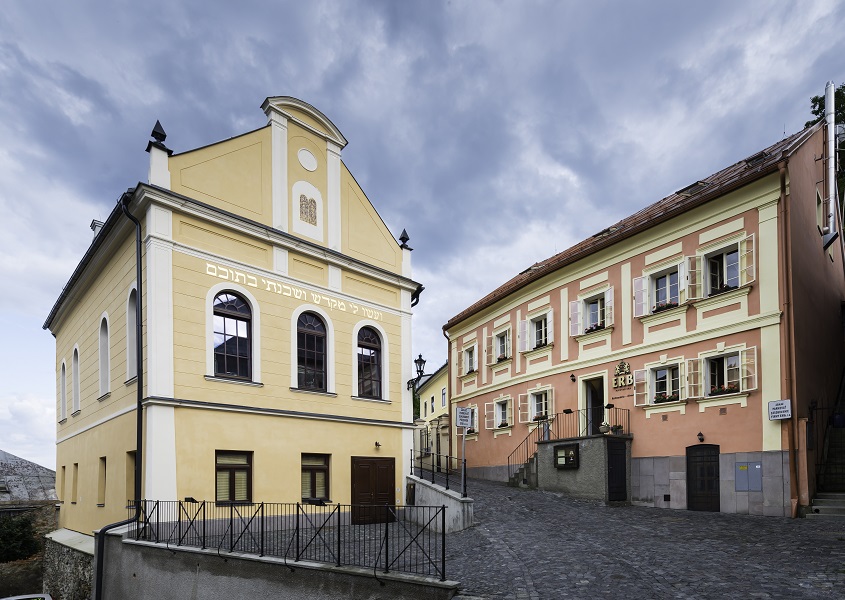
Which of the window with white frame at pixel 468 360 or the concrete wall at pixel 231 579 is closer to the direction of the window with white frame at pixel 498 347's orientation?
the concrete wall

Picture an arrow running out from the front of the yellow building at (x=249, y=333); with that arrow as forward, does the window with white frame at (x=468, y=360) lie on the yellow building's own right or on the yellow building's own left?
on the yellow building's own left

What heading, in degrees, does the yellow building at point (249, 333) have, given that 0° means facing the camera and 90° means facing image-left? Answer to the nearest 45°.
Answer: approximately 315°

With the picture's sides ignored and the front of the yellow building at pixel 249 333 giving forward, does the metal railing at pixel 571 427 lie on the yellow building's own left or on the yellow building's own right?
on the yellow building's own left

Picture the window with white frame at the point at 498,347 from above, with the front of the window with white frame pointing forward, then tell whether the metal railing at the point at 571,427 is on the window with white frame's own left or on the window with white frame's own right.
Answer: on the window with white frame's own left

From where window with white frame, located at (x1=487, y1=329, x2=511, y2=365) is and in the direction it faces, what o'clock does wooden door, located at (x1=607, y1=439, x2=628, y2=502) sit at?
The wooden door is roughly at 10 o'clock from the window with white frame.

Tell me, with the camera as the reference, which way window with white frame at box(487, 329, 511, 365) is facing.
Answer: facing the viewer and to the left of the viewer

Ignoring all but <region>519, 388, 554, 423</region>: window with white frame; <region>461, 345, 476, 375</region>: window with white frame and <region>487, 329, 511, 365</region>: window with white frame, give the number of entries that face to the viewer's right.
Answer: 0

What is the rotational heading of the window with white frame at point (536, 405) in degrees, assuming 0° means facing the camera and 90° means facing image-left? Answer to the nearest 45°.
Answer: approximately 45°

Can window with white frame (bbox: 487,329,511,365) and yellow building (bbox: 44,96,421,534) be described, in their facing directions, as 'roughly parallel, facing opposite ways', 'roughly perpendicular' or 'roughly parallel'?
roughly perpendicular

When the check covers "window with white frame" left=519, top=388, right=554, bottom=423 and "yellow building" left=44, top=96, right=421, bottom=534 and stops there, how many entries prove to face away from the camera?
0

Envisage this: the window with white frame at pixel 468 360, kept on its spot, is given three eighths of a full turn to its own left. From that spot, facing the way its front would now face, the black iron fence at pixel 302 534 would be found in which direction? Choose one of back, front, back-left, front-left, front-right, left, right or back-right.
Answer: right

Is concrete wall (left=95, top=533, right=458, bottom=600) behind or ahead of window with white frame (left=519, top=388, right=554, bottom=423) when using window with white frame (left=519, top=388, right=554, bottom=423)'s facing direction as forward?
ahead

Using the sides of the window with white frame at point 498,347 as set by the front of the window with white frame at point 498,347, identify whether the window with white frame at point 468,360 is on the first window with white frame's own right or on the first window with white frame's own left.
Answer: on the first window with white frame's own right
